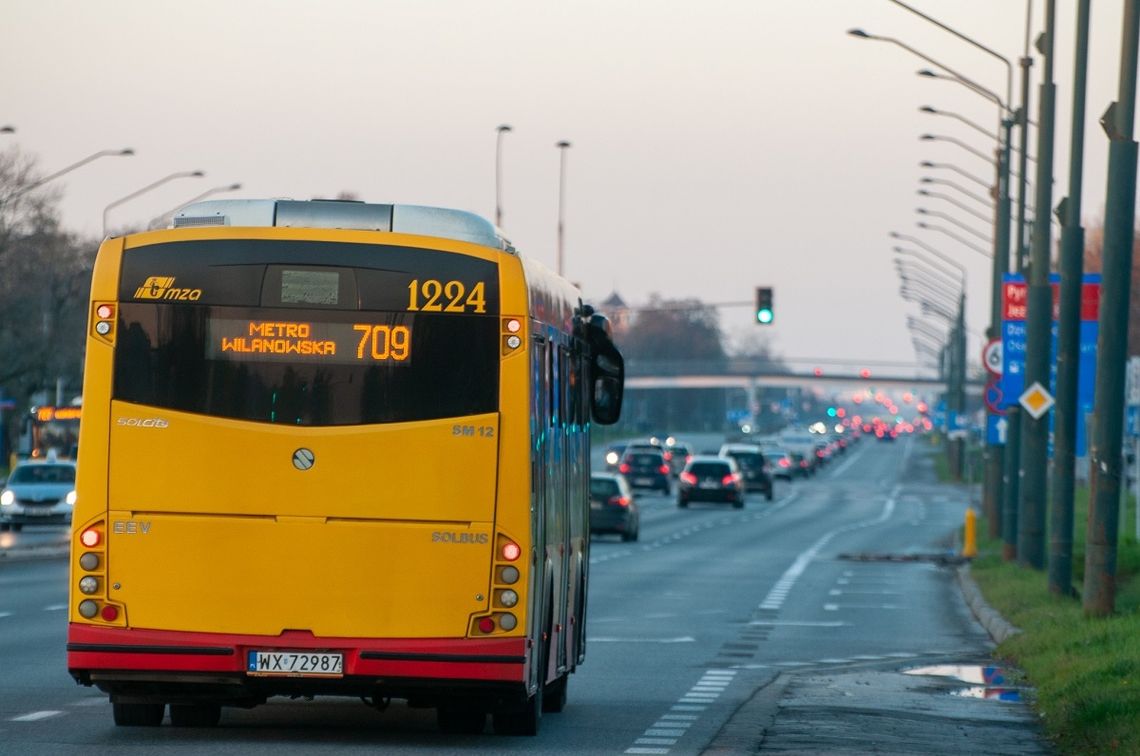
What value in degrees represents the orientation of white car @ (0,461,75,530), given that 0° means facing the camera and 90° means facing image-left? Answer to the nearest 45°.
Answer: approximately 0°

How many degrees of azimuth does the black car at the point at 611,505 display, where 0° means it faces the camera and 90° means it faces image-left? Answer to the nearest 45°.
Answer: approximately 180°

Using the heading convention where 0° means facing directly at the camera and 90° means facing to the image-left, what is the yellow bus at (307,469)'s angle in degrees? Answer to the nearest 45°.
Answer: approximately 180°

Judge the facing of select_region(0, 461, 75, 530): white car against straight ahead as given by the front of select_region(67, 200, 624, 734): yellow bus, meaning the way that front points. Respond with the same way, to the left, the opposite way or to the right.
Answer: the opposite way

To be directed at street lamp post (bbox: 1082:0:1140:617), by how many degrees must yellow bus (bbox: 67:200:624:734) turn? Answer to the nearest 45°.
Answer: approximately 45° to its right

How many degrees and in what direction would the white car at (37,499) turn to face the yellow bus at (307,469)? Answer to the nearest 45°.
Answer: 0° — it already faces it

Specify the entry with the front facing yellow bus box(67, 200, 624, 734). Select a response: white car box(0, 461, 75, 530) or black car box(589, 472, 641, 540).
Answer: the white car

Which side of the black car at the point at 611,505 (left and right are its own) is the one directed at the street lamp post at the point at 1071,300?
back

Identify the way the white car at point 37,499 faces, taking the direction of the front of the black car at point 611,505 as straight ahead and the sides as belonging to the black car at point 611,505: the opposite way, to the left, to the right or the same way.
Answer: the opposite way

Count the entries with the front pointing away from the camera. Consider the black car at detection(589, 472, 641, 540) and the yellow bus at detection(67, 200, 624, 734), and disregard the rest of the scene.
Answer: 2

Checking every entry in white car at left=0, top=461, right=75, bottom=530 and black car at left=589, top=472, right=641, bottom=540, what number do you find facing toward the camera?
1
